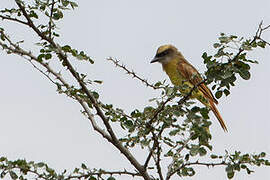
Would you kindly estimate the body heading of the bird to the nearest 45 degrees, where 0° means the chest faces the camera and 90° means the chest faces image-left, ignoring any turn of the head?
approximately 90°
